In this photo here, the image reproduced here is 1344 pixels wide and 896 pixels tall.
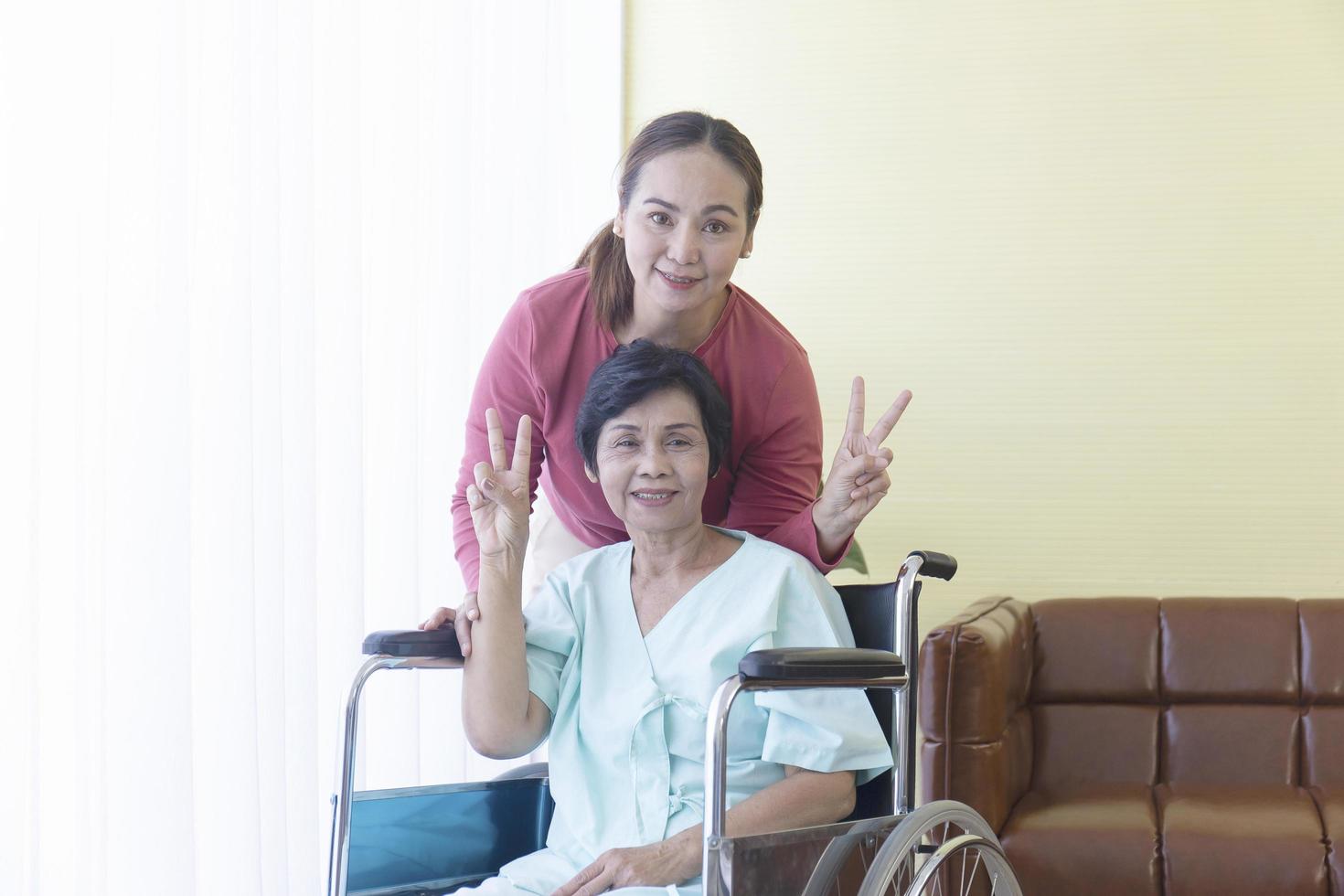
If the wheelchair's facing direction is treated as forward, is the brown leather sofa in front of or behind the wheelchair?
behind

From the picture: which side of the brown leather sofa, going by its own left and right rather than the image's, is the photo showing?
front

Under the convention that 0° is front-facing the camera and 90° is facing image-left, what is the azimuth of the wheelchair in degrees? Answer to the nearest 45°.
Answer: approximately 45°

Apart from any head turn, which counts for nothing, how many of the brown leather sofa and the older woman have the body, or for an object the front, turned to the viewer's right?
0

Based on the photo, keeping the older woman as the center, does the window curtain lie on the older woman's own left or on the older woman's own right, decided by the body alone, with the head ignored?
on the older woman's own right

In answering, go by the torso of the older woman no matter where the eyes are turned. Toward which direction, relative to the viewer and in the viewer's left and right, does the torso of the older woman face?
facing the viewer and to the left of the viewer

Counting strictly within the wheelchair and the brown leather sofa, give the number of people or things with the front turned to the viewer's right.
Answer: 0
